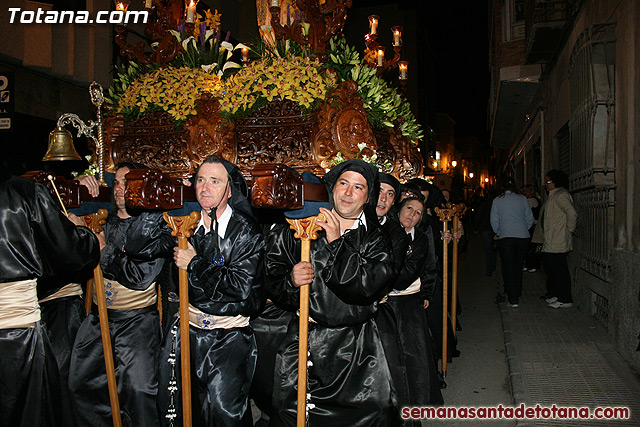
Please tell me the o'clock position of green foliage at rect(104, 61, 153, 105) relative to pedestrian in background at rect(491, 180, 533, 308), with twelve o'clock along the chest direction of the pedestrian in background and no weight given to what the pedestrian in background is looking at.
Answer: The green foliage is roughly at 7 o'clock from the pedestrian in background.

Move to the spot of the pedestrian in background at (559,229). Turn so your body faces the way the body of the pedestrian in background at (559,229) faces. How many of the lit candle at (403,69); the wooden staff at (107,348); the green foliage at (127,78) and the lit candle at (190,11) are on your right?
0

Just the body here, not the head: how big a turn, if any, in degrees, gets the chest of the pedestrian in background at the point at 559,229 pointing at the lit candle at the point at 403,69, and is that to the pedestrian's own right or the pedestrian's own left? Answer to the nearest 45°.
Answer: approximately 45° to the pedestrian's own left

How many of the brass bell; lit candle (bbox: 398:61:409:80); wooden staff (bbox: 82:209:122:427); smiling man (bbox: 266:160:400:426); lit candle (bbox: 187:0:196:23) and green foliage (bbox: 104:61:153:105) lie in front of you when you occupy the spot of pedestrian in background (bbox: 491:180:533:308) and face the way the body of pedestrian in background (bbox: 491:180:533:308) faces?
0

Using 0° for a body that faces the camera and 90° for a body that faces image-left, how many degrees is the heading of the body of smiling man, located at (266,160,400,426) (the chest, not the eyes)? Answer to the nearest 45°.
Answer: approximately 45°

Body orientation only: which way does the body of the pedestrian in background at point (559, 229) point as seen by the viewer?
to the viewer's left

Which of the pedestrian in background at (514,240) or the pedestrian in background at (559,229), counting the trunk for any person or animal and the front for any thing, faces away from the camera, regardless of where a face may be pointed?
the pedestrian in background at (514,240)

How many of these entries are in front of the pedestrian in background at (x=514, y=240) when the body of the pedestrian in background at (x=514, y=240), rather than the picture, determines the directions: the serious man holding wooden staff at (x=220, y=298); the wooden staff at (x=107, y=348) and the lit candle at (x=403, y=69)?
0

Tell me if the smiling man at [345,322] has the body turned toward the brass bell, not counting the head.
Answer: no

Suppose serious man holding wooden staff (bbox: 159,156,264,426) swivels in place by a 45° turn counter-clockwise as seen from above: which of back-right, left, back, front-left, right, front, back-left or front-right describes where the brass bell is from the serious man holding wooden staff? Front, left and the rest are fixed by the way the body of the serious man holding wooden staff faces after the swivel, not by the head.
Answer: back-right

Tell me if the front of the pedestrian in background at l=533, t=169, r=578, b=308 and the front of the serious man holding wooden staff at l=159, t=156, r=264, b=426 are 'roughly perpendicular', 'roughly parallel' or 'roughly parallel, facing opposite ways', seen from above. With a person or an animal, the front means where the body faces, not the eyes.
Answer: roughly perpendicular

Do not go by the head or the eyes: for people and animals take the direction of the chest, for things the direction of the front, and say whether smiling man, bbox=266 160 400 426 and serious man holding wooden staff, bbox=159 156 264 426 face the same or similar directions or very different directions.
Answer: same or similar directions

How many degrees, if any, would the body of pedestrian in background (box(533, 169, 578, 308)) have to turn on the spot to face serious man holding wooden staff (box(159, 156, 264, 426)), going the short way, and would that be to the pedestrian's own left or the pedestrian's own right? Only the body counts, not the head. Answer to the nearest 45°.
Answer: approximately 90° to the pedestrian's own left

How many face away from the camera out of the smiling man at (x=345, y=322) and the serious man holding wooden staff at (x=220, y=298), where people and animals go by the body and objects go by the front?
0

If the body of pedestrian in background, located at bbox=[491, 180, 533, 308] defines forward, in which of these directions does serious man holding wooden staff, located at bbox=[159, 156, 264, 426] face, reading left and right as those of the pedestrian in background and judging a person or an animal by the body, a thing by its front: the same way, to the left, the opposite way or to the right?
the opposite way

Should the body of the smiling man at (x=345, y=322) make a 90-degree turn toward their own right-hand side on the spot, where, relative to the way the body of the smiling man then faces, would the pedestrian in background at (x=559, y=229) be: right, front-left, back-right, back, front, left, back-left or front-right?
right

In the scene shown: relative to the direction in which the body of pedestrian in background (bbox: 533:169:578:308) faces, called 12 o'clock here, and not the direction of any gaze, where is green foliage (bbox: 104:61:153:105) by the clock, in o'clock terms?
The green foliage is roughly at 10 o'clock from the pedestrian in background.

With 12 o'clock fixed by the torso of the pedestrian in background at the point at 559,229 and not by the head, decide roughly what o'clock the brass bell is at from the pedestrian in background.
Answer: The brass bell is roughly at 10 o'clock from the pedestrian in background.

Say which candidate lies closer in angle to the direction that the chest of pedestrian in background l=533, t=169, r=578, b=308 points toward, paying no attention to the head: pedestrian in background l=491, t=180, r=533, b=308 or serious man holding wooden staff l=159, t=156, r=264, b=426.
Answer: the pedestrian in background

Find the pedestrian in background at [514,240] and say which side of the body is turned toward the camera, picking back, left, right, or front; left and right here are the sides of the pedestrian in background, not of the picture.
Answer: back

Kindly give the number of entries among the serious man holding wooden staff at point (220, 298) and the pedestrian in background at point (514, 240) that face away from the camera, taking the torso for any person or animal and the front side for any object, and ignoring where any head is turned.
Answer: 1

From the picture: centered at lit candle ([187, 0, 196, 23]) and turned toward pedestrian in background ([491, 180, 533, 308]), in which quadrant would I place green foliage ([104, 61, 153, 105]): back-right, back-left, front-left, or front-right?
back-left

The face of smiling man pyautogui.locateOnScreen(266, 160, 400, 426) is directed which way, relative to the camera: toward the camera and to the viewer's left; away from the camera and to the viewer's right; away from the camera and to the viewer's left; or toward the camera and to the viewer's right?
toward the camera and to the viewer's left
